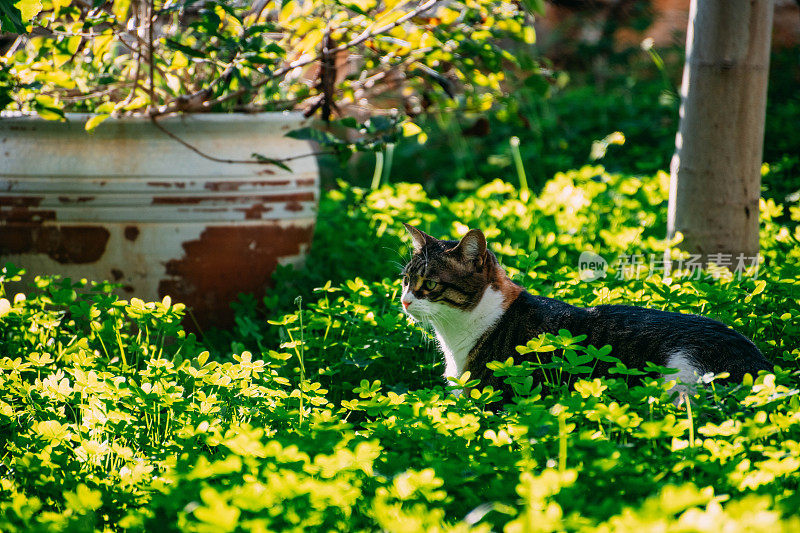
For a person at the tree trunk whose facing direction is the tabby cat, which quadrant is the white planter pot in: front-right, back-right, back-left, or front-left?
front-right

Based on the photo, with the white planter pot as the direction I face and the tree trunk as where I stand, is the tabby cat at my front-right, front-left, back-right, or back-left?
front-left

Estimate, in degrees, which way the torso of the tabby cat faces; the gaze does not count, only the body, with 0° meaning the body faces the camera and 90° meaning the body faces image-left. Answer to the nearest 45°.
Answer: approximately 90°

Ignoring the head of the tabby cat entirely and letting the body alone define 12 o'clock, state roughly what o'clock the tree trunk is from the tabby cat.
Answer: The tree trunk is roughly at 4 o'clock from the tabby cat.

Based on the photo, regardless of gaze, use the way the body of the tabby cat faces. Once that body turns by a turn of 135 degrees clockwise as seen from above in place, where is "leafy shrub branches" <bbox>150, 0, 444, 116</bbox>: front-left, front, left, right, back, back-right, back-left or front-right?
left

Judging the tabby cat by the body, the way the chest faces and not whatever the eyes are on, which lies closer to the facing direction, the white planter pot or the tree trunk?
the white planter pot
